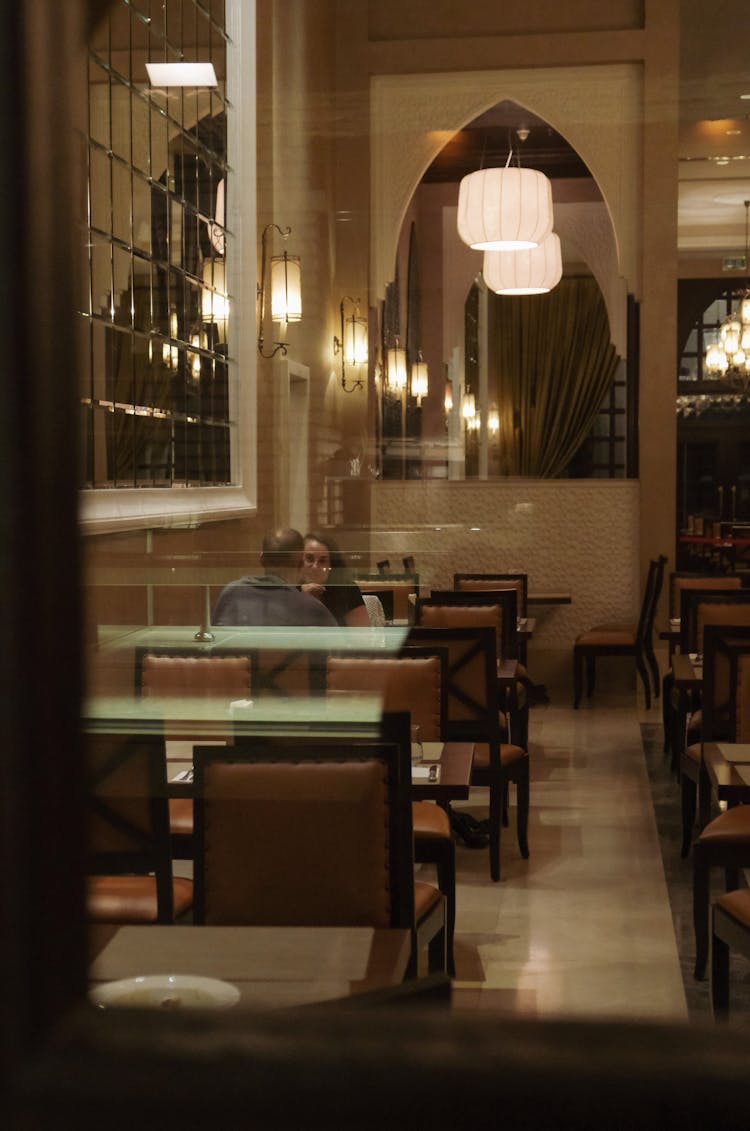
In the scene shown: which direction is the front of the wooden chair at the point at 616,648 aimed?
to the viewer's left

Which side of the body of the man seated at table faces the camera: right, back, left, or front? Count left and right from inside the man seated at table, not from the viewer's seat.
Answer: back

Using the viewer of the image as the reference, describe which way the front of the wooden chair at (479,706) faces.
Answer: facing away from the viewer and to the right of the viewer

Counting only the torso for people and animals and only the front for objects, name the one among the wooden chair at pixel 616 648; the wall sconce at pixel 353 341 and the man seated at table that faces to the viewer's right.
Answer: the wall sconce

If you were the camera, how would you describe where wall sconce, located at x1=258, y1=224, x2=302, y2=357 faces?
facing to the right of the viewer

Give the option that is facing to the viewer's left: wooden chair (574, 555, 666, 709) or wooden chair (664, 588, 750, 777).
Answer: wooden chair (574, 555, 666, 709)
